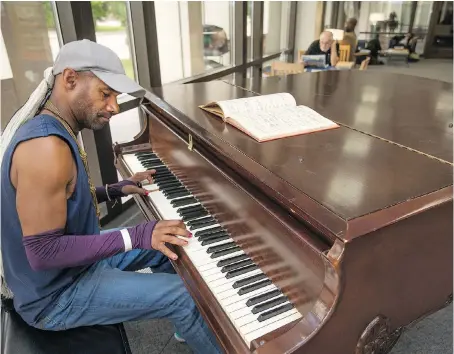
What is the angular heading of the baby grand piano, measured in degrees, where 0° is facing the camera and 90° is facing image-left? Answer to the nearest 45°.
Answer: approximately 45°

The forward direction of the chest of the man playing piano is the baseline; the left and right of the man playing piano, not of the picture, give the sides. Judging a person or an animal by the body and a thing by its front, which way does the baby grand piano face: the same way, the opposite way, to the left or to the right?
the opposite way

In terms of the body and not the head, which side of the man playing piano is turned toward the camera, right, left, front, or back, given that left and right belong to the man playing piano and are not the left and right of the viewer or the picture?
right

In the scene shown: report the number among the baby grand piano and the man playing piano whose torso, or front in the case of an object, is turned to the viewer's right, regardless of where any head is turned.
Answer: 1

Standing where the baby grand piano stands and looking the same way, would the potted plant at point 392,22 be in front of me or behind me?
behind

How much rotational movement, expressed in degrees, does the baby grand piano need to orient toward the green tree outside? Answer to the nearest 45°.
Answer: approximately 90° to its right

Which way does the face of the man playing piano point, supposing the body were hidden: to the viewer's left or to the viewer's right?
to the viewer's right

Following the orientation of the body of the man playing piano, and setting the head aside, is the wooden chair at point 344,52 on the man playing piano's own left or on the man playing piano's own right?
on the man playing piano's own left

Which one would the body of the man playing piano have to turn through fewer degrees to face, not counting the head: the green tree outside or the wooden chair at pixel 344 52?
the wooden chair
